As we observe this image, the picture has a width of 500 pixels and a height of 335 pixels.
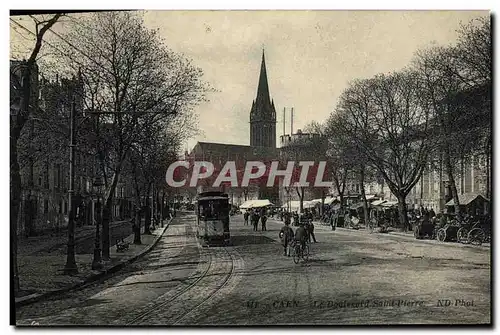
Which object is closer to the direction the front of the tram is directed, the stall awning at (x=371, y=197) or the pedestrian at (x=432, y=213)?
the pedestrian

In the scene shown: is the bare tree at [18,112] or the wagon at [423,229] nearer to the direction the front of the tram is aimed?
the bare tree

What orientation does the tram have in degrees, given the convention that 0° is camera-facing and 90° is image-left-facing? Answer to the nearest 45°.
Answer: approximately 0°

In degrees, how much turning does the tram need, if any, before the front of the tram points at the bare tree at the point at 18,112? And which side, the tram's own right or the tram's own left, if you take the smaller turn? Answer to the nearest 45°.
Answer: approximately 45° to the tram's own right

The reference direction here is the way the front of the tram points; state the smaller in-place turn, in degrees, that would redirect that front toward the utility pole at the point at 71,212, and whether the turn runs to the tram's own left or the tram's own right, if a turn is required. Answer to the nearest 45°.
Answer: approximately 45° to the tram's own right

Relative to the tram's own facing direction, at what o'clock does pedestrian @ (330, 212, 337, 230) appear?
The pedestrian is roughly at 8 o'clock from the tram.
